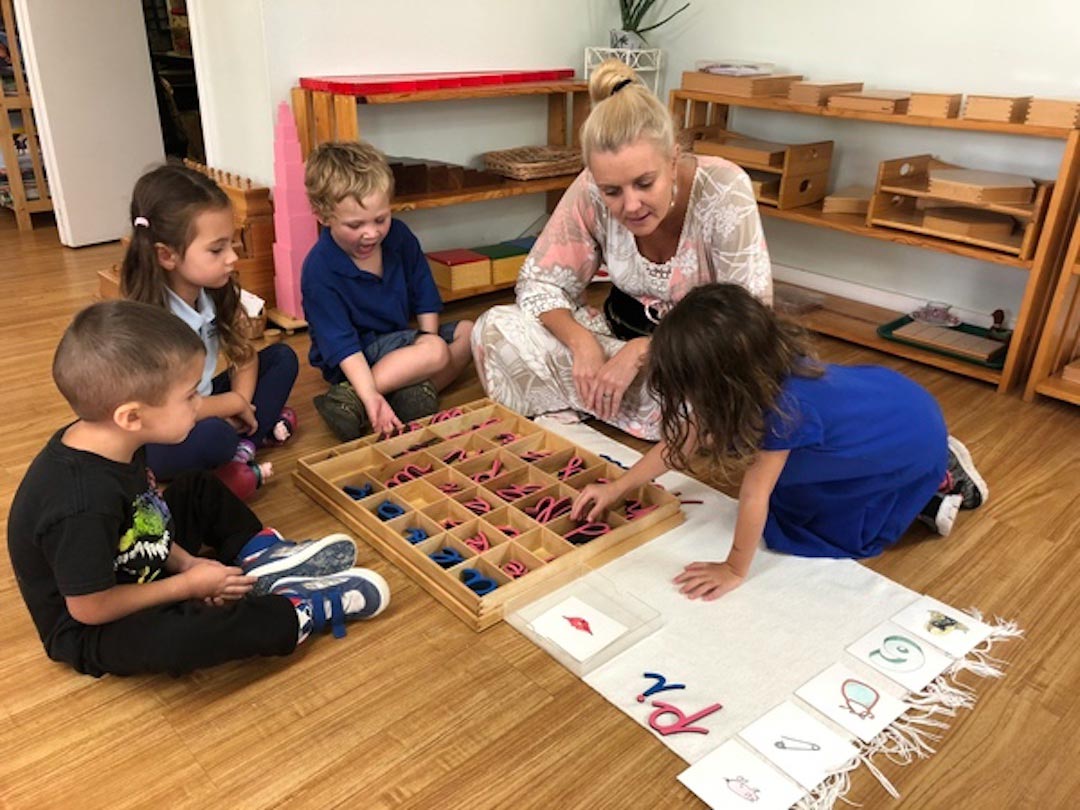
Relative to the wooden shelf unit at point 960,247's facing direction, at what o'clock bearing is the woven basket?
The woven basket is roughly at 2 o'clock from the wooden shelf unit.

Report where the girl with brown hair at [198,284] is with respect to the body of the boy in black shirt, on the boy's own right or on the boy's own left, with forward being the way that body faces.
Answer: on the boy's own left

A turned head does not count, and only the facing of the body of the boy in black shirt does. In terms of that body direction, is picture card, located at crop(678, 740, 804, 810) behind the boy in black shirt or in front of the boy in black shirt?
in front

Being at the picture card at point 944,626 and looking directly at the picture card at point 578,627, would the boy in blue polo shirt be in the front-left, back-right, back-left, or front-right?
front-right

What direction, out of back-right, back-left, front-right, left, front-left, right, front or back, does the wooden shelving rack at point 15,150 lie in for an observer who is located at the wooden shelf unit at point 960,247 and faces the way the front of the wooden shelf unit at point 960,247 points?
front-right

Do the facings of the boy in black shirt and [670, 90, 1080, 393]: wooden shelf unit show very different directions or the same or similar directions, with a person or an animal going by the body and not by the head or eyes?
very different directions

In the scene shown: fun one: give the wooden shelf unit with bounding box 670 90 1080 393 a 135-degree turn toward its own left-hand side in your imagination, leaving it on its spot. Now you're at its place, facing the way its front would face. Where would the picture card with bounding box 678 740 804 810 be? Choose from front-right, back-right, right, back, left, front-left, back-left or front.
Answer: right

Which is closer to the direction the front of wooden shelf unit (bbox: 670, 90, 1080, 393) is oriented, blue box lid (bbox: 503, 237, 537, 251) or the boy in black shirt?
the boy in black shirt

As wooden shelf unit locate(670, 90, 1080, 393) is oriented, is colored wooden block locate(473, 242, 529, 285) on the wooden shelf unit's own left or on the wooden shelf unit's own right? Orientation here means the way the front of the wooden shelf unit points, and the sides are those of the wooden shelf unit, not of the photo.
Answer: on the wooden shelf unit's own right

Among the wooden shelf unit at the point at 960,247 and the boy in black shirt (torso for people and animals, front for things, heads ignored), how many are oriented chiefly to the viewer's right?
1

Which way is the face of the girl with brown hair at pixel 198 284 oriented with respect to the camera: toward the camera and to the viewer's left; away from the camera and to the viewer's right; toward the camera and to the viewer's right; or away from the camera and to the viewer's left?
toward the camera and to the viewer's right

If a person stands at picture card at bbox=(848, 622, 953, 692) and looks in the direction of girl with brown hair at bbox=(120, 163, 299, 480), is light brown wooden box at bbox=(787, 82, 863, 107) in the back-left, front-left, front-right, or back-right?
front-right

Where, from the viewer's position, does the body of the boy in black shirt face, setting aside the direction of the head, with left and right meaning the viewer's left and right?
facing to the right of the viewer

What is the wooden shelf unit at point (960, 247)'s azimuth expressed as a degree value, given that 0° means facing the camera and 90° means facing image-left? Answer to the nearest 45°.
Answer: approximately 45°

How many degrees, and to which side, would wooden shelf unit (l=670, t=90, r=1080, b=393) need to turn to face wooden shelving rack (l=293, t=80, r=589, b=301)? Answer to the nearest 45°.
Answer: approximately 45° to its right

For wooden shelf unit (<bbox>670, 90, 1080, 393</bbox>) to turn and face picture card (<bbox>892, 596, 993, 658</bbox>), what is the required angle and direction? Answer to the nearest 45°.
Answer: approximately 45° to its left

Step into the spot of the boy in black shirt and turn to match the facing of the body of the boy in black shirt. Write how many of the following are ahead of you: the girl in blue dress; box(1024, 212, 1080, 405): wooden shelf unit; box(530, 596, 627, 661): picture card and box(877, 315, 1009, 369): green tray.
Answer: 4

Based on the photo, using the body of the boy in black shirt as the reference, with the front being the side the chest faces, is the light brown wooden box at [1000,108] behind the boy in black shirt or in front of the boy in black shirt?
in front

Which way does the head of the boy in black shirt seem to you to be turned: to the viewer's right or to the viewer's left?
to the viewer's right

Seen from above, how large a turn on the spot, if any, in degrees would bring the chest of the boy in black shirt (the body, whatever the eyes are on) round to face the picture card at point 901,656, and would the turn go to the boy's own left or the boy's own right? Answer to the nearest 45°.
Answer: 0° — they already face it

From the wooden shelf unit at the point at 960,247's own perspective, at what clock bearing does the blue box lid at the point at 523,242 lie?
The blue box lid is roughly at 2 o'clock from the wooden shelf unit.

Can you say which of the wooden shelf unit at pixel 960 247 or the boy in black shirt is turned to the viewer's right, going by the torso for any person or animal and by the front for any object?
the boy in black shirt
